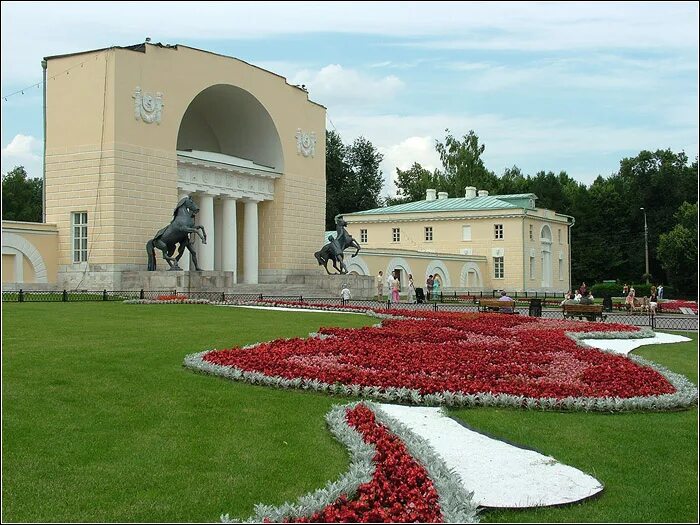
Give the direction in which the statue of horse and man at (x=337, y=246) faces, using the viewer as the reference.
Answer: facing to the right of the viewer

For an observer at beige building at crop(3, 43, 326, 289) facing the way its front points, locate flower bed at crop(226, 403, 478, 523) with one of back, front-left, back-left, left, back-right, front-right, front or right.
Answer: front-right

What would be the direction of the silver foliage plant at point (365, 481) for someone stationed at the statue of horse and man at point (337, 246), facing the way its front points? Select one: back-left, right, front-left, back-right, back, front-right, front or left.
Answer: right

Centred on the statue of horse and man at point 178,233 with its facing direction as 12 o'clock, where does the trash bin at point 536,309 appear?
The trash bin is roughly at 1 o'clock from the statue of horse and man.

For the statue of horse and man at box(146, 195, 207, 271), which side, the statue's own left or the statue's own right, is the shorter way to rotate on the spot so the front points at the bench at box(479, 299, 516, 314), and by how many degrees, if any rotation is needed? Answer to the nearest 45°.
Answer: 0° — it already faces it

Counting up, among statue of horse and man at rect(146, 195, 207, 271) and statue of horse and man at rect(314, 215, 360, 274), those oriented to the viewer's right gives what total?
2

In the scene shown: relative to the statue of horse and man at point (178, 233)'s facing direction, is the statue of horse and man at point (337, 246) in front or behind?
in front

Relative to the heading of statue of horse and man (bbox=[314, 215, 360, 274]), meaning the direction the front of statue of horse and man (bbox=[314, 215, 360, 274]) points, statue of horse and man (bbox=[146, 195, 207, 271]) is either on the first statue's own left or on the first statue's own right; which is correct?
on the first statue's own right

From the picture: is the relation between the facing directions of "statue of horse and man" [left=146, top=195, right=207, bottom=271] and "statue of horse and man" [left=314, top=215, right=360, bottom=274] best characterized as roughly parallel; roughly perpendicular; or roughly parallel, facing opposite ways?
roughly parallel

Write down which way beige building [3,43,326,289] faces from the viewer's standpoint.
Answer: facing the viewer and to the right of the viewer

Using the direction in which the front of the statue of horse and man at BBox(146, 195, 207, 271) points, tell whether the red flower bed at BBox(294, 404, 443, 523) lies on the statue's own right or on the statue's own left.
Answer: on the statue's own right

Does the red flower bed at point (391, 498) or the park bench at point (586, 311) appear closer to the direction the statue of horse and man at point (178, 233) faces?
the park bench

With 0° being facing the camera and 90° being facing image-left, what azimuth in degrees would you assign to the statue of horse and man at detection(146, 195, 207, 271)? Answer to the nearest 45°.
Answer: approximately 270°

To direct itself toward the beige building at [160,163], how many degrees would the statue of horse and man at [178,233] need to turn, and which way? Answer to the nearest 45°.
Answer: approximately 90° to its left
